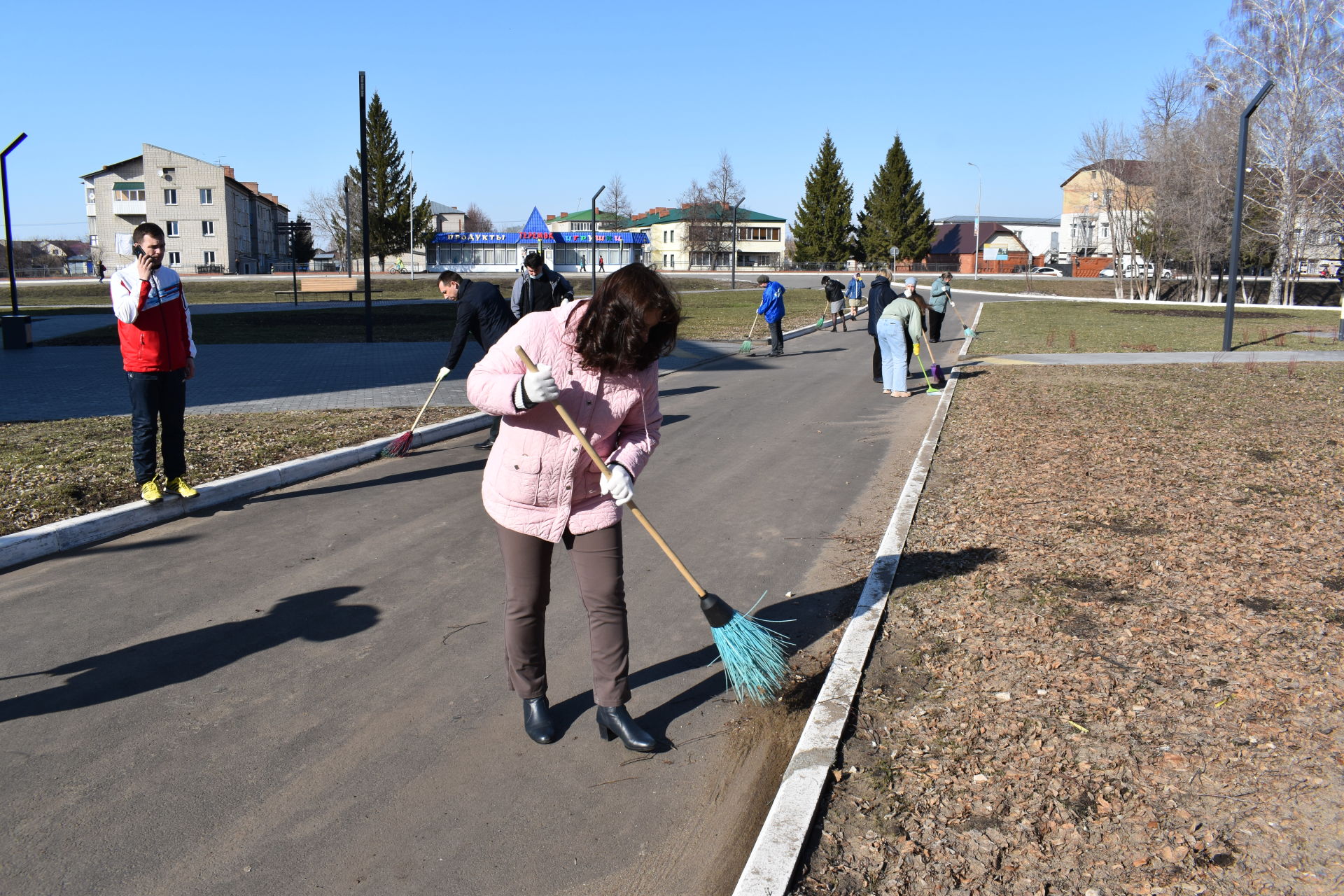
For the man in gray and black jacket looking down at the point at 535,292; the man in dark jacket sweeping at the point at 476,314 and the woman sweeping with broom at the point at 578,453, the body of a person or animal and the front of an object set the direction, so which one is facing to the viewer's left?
the man in dark jacket sweeping at the point at 476,314

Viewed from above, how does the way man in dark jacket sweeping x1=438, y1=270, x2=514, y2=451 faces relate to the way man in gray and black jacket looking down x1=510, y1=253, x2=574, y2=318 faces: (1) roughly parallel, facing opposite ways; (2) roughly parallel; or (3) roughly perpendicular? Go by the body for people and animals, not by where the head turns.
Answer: roughly perpendicular

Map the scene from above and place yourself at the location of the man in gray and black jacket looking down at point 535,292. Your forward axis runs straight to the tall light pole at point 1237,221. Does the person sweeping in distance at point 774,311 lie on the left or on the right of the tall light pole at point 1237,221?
left

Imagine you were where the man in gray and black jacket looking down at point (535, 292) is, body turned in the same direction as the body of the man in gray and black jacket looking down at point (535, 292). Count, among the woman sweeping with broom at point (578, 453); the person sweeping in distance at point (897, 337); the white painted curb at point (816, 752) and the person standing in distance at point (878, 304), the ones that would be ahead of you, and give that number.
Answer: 2

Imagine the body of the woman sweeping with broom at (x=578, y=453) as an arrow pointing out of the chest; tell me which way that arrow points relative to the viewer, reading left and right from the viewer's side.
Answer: facing the viewer and to the right of the viewer

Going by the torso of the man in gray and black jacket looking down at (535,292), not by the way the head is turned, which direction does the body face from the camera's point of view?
toward the camera

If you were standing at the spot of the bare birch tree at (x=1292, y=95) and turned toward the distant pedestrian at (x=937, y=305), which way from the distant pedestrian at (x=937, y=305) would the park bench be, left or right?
right

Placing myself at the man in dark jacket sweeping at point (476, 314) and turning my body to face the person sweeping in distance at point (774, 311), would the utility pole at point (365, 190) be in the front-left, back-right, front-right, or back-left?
front-left

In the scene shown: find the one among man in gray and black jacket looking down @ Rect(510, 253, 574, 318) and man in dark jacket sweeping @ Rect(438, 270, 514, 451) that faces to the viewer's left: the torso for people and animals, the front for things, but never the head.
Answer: man in dark jacket sweeping @ Rect(438, 270, 514, 451)

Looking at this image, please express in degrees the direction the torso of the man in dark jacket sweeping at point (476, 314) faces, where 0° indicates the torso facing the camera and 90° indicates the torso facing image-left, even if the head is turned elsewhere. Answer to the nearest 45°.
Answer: approximately 90°

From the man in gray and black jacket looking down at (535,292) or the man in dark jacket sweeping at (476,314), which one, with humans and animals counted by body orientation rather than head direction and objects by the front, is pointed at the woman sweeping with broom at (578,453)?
the man in gray and black jacket looking down at (535,292)

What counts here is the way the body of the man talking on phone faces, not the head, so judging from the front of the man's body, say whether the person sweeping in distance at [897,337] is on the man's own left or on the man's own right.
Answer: on the man's own left

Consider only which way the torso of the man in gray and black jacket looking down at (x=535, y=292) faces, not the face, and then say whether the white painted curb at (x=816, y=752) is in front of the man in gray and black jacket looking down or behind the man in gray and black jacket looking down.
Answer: in front

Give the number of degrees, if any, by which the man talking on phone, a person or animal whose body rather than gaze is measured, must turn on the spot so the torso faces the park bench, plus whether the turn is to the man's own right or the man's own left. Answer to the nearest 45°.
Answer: approximately 135° to the man's own left

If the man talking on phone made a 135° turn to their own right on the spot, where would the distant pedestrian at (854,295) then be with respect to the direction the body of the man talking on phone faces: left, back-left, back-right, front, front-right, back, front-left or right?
back-right

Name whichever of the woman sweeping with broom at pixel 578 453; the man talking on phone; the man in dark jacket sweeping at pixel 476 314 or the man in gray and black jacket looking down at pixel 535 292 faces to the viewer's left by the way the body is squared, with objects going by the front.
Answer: the man in dark jacket sweeping at pixel 476 314

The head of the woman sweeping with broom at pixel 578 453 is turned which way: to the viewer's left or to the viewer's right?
to the viewer's right

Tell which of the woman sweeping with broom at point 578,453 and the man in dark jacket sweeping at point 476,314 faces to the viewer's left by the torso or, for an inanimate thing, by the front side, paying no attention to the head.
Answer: the man in dark jacket sweeping
